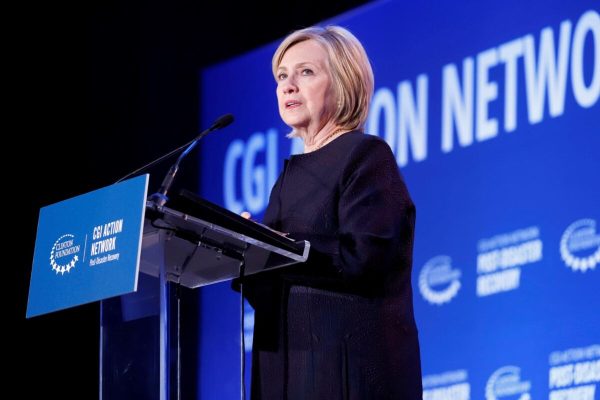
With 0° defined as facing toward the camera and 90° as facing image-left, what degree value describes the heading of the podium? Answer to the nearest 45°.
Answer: approximately 45°

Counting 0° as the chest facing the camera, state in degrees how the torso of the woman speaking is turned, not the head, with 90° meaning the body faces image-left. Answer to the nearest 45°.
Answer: approximately 45°

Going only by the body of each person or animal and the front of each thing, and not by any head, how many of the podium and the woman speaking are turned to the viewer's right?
0

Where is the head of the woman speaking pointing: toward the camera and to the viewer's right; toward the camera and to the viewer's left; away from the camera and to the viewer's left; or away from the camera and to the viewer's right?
toward the camera and to the viewer's left
